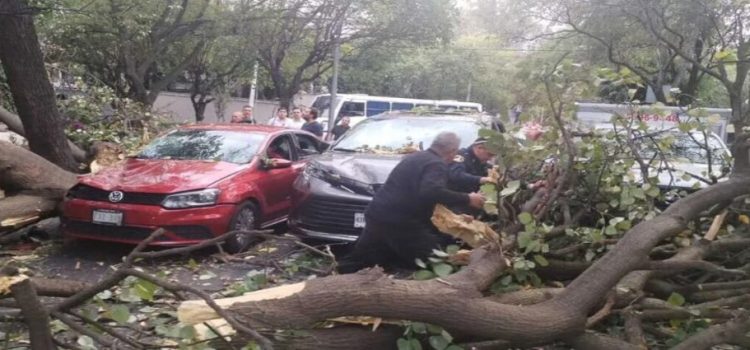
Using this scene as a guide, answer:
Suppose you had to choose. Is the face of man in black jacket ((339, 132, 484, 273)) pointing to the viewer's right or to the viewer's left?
to the viewer's right

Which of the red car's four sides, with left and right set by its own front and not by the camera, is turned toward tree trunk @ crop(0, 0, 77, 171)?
right

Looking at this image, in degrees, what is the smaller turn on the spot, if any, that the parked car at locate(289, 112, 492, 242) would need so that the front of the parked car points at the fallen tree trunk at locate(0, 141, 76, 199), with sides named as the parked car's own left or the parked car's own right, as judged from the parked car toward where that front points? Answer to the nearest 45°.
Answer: approximately 45° to the parked car's own right

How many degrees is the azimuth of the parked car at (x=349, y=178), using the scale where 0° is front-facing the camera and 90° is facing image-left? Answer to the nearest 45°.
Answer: approximately 45°

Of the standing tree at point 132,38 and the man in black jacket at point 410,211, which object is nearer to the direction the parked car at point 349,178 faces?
the man in black jacket

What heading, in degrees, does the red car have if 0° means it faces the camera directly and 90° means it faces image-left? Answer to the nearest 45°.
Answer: approximately 45°

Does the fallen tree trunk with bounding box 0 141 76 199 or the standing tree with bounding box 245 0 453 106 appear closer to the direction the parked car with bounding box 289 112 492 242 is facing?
the fallen tree trunk

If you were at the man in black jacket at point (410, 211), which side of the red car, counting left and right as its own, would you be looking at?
left

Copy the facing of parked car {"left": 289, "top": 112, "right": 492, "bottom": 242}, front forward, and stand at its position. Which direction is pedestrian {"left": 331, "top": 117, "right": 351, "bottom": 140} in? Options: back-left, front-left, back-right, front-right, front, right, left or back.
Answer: back-right

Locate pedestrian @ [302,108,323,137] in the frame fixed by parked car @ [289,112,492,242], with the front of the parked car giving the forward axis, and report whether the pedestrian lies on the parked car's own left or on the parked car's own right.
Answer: on the parked car's own right

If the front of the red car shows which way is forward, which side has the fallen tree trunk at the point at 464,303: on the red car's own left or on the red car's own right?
on the red car's own left

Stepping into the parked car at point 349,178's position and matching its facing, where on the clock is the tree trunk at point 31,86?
The tree trunk is roughly at 2 o'clock from the parked car.

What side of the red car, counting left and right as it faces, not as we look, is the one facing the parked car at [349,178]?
left
